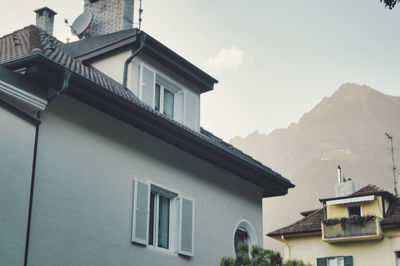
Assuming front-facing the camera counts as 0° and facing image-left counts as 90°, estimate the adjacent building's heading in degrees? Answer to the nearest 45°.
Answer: approximately 0°

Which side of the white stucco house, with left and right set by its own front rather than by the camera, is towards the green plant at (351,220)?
left

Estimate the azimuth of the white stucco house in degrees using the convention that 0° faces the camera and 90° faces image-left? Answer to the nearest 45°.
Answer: approximately 315°
